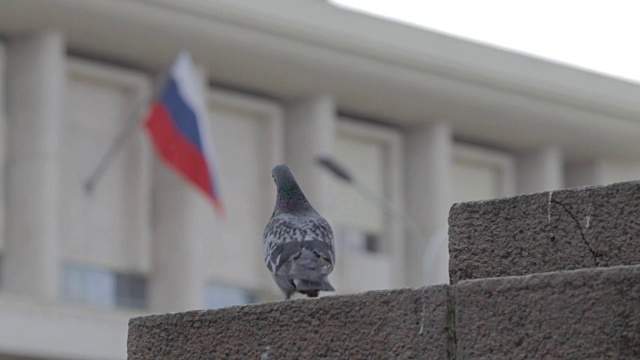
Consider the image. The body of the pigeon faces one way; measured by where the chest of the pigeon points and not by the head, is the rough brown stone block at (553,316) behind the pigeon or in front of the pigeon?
behind

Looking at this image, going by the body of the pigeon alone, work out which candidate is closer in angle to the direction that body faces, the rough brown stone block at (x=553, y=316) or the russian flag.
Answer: the russian flag

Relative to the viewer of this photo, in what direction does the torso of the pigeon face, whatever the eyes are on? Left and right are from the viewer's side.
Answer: facing away from the viewer and to the left of the viewer

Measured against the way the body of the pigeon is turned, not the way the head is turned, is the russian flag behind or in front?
in front
